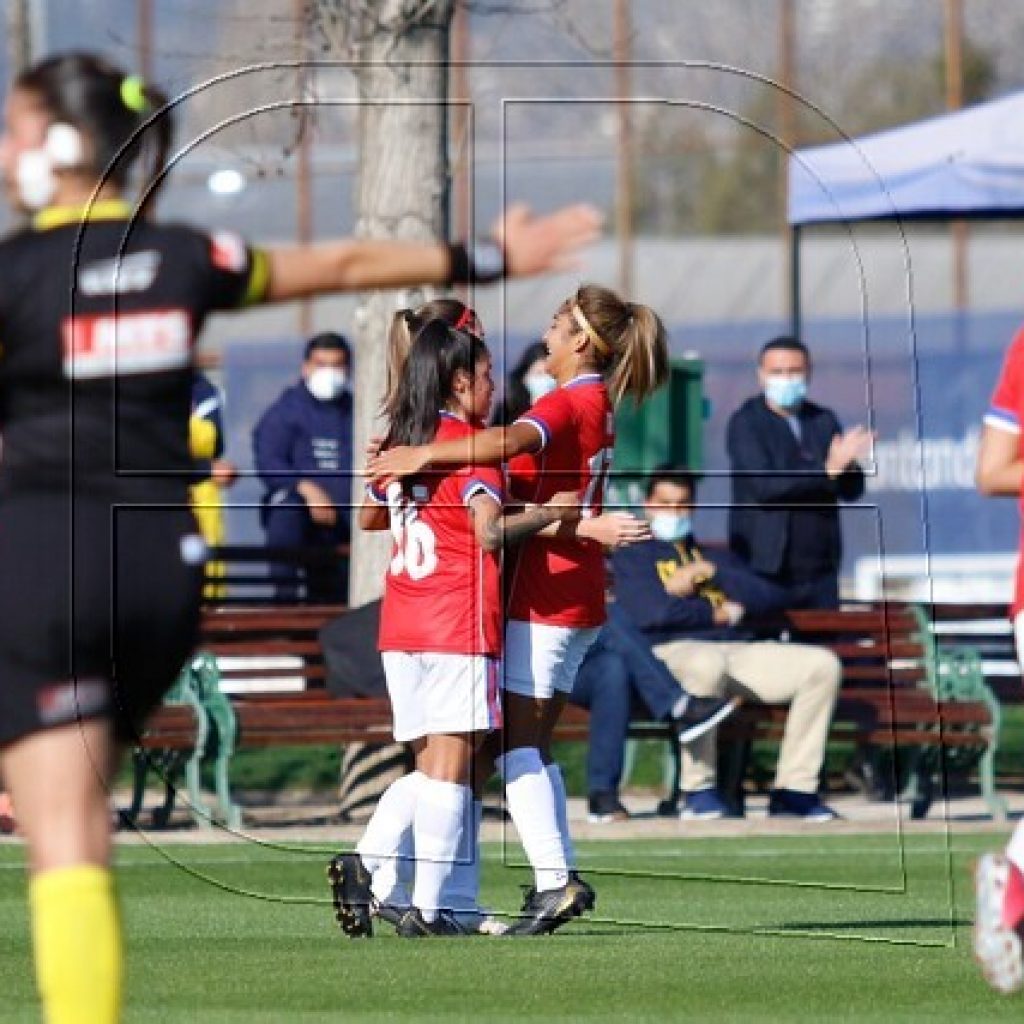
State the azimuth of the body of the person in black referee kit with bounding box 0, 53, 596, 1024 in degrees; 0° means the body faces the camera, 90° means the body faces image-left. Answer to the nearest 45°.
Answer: approximately 135°

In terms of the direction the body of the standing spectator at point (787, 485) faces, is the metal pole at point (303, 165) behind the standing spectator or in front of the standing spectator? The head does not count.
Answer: behind

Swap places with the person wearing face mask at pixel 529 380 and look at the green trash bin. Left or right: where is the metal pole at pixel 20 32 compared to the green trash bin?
left

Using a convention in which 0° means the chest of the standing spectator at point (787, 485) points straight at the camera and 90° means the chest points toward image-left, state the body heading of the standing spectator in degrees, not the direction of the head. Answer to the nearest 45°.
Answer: approximately 315°

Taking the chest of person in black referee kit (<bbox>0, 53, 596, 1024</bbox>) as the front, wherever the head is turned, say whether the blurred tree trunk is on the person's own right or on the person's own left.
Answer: on the person's own right

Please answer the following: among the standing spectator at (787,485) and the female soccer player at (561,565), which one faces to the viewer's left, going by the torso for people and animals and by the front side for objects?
the female soccer player

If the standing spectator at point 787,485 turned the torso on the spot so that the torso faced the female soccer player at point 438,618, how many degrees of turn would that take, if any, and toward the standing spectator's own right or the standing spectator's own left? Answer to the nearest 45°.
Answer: approximately 45° to the standing spectator's own right

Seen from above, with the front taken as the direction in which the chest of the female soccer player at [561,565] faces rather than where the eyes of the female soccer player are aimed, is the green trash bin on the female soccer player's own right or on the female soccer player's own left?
on the female soccer player's own right

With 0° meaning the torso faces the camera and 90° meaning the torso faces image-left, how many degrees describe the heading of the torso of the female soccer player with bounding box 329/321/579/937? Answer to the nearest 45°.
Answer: approximately 225°
